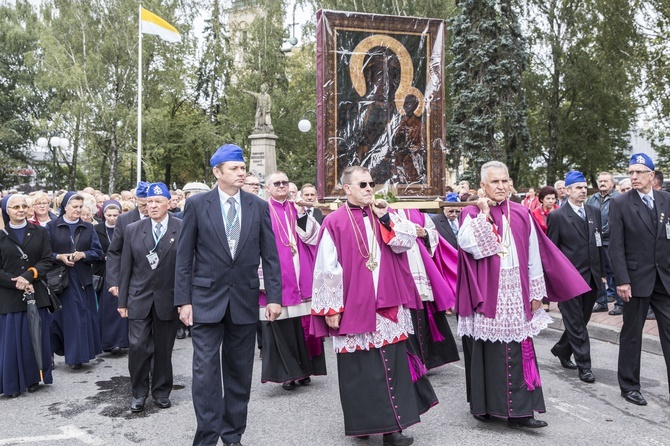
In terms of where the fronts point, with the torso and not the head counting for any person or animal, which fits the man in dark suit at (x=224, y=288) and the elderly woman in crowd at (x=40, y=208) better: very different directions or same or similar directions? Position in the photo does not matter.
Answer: same or similar directions

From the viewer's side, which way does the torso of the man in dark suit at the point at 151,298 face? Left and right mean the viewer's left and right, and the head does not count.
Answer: facing the viewer

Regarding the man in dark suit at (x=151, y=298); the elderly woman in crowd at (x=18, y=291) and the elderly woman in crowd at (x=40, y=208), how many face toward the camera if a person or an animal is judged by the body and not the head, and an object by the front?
3

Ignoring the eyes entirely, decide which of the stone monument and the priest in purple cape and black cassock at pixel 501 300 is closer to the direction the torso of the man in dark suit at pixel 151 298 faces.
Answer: the priest in purple cape and black cassock

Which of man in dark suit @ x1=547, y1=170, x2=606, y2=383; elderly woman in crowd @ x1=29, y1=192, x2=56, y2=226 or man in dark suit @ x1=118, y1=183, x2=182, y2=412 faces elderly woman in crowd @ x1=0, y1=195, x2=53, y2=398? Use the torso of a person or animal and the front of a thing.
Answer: elderly woman in crowd @ x1=29, y1=192, x2=56, y2=226

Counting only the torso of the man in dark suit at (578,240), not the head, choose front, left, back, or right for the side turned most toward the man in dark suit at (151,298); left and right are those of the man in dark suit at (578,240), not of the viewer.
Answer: right

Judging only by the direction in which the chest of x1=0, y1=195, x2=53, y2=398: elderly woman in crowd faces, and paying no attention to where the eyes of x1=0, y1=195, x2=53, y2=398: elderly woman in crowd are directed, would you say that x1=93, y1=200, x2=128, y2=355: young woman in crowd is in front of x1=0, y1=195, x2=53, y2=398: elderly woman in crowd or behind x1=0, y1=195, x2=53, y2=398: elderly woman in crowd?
behind

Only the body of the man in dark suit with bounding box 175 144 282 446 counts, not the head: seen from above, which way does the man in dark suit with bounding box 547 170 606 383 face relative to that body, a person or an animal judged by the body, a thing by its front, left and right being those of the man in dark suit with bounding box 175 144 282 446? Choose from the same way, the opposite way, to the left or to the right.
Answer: the same way

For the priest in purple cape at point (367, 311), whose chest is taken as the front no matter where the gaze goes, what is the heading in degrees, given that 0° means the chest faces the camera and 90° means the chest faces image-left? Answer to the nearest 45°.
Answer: approximately 315°

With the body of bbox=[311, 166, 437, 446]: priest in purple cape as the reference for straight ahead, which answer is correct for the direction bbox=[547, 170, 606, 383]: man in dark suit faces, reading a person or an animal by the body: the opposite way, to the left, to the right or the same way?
the same way

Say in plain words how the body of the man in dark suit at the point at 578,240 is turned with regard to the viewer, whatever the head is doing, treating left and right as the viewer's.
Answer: facing the viewer and to the right of the viewer

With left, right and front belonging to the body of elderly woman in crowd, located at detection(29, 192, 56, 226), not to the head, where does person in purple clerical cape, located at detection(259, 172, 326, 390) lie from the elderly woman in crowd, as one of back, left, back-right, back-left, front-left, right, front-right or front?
front-left

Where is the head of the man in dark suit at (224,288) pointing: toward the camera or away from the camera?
toward the camera

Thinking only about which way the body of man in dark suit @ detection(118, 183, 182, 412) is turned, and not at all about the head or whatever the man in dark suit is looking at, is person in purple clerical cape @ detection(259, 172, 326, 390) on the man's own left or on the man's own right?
on the man's own left

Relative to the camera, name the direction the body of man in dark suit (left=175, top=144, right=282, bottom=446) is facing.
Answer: toward the camera

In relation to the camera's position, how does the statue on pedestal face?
facing the viewer and to the left of the viewer

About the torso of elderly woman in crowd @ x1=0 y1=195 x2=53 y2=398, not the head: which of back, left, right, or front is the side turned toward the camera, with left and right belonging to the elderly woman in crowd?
front
